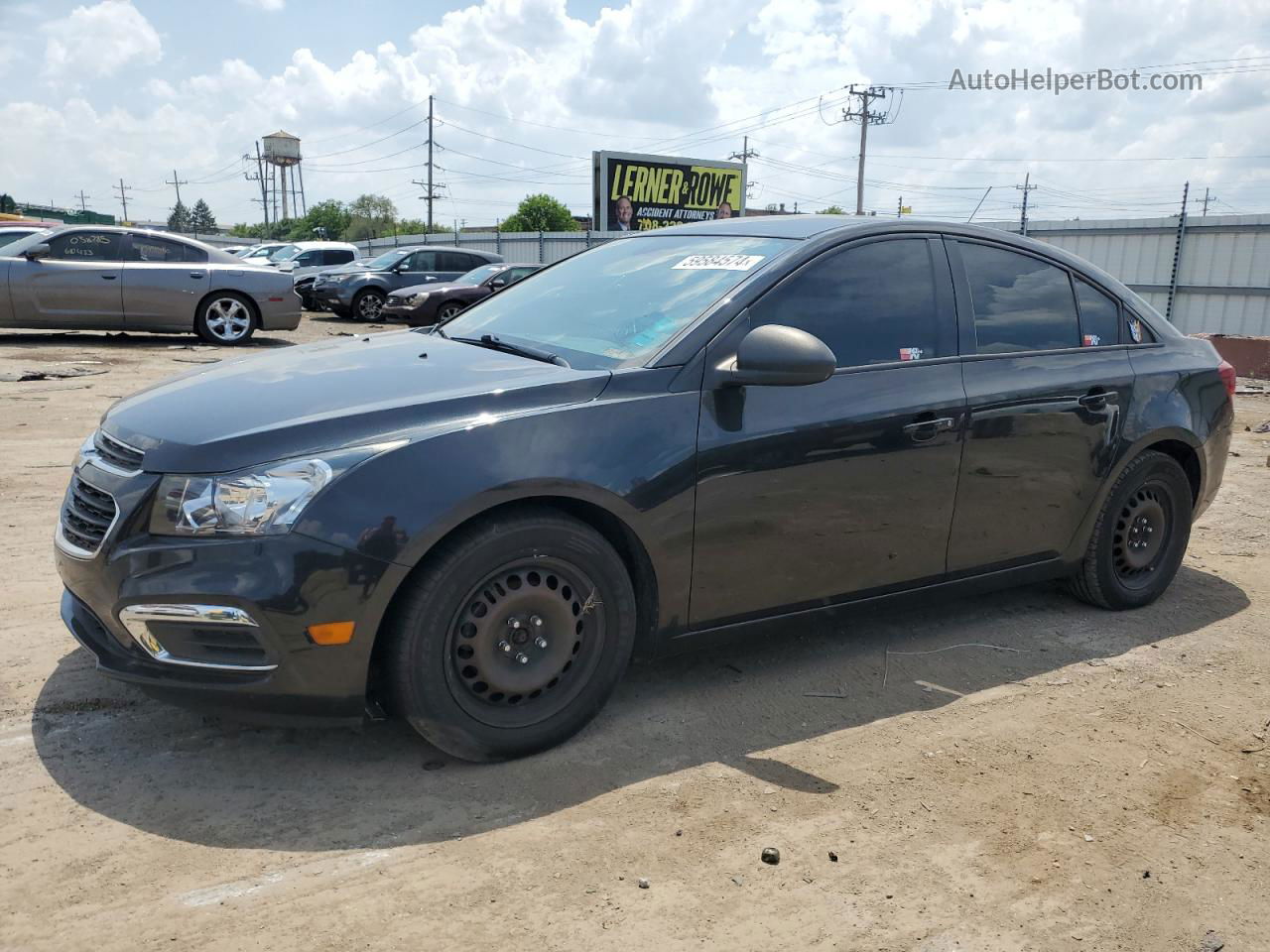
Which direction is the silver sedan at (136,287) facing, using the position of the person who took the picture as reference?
facing to the left of the viewer

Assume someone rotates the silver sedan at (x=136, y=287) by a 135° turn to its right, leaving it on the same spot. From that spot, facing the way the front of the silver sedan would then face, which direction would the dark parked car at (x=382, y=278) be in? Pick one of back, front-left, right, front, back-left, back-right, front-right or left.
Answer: front

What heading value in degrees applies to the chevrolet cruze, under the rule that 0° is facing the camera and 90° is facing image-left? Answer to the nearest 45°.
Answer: approximately 45°

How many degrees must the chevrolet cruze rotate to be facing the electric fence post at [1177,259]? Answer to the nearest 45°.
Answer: approximately 180°

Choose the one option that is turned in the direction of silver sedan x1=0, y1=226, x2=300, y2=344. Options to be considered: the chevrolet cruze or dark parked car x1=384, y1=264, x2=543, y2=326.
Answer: the dark parked car

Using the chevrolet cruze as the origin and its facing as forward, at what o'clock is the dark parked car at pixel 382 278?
The dark parked car is roughly at 4 o'clock from the chevrolet cruze.

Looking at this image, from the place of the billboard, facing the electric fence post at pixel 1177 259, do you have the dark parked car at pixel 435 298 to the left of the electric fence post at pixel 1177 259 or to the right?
right

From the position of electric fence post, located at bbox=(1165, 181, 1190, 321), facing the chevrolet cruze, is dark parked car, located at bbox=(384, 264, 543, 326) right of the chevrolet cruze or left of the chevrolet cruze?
right

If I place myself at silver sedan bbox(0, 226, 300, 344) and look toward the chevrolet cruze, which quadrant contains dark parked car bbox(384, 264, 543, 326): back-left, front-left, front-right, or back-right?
back-left

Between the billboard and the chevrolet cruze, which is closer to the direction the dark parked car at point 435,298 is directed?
the chevrolet cruze

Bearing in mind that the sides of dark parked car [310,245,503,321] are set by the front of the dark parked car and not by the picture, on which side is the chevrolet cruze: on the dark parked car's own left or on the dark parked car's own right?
on the dark parked car's own left

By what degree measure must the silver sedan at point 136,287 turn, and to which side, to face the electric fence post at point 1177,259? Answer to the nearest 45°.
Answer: approximately 180°

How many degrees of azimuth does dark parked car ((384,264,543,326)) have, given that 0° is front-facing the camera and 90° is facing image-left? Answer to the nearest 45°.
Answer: approximately 45°
